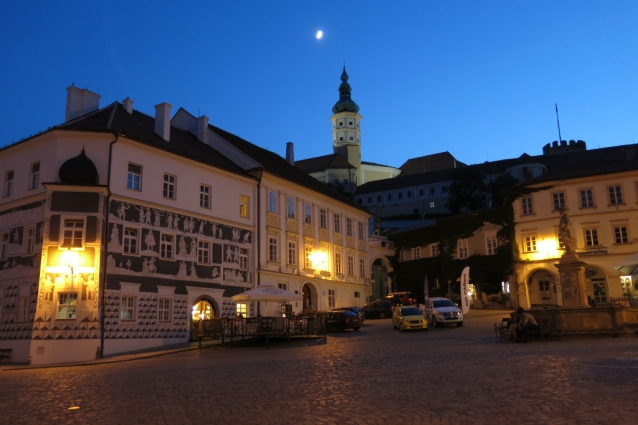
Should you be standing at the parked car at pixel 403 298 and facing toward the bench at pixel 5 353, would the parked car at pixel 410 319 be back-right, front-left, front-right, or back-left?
front-left

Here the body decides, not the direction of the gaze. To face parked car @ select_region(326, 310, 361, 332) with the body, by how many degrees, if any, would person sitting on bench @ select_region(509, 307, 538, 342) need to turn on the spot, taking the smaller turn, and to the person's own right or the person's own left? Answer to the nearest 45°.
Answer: approximately 45° to the person's own right

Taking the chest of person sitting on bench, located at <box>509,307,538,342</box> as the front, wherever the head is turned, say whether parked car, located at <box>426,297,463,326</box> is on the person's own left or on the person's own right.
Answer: on the person's own right

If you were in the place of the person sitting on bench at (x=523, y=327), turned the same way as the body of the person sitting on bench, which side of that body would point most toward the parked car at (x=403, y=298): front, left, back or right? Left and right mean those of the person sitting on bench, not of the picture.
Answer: right

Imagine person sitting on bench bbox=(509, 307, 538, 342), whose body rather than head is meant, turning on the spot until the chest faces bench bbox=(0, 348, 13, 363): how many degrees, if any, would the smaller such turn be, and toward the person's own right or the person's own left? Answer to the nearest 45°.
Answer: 0° — they already face it

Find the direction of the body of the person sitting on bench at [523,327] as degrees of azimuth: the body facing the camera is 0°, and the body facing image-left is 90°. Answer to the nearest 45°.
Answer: approximately 90°

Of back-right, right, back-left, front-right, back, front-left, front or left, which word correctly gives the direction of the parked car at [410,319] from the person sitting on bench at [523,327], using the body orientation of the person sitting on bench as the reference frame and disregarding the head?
front-right
